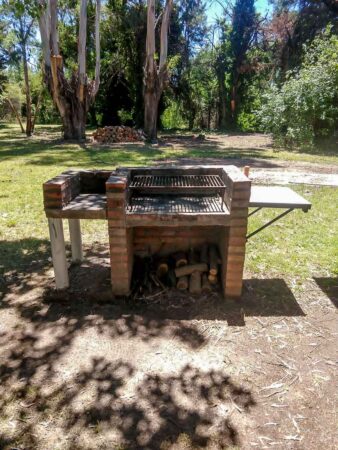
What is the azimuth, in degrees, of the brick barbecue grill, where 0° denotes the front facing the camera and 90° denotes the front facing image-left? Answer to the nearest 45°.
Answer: approximately 0°

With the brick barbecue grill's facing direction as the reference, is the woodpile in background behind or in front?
behind

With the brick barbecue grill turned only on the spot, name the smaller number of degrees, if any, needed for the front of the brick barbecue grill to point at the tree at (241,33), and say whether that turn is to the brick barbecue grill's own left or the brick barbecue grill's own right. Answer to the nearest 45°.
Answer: approximately 180°
